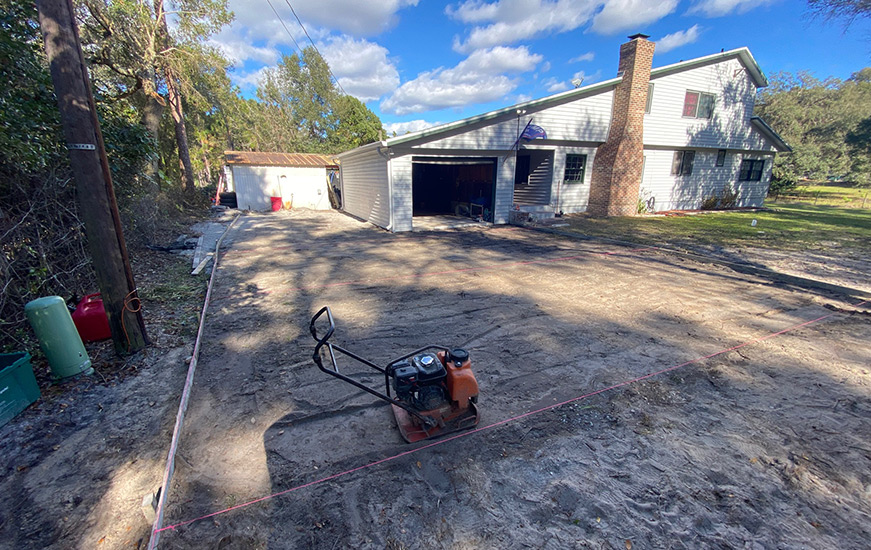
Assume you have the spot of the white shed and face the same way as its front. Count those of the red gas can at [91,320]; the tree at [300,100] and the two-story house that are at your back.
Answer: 1

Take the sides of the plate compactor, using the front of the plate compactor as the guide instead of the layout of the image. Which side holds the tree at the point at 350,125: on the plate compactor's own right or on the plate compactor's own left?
on the plate compactor's own left

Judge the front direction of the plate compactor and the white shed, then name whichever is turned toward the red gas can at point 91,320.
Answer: the white shed

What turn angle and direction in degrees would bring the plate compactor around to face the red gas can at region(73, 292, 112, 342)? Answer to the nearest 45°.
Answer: approximately 135° to its left

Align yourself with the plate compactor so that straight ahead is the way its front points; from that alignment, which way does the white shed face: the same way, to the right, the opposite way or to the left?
to the right

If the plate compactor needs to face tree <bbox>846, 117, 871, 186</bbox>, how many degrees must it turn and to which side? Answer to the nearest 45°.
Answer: approximately 45° to its left

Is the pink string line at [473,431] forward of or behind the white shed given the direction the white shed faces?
forward

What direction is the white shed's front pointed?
toward the camera

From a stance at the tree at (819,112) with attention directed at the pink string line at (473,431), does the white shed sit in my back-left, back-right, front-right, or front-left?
front-right

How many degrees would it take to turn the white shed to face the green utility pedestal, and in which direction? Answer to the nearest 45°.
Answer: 0° — it already faces it

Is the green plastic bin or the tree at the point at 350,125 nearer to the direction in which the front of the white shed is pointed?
the green plastic bin

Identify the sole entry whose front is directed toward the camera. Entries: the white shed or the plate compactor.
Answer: the white shed

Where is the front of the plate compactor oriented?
to the viewer's right

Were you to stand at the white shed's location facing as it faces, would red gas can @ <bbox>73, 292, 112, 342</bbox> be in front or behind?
in front
